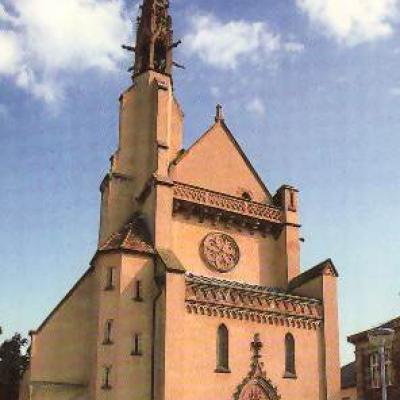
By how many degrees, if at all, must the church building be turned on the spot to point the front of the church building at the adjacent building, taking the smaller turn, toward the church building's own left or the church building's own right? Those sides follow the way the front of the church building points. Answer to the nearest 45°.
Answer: approximately 90° to the church building's own left

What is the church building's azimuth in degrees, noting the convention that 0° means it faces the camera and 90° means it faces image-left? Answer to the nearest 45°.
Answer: approximately 315°
